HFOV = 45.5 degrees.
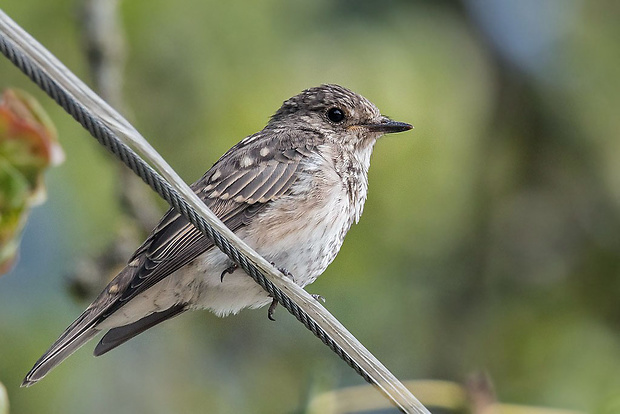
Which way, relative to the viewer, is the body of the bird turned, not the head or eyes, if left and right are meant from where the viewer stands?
facing to the right of the viewer

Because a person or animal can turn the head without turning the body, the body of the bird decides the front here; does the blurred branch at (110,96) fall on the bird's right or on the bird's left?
on the bird's left
